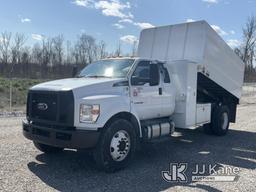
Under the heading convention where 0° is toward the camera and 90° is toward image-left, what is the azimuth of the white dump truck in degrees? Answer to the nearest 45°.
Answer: approximately 45°
